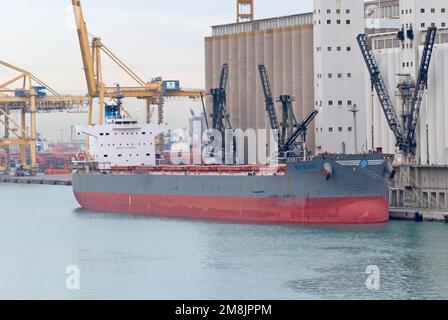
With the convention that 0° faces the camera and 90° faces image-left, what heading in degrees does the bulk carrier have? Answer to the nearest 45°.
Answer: approximately 315°

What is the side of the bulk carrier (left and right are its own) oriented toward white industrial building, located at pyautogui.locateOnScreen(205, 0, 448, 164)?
left
